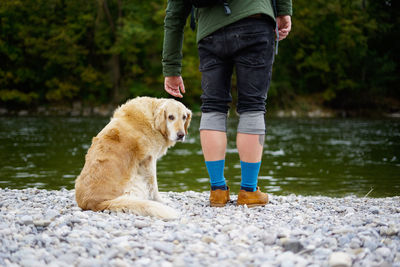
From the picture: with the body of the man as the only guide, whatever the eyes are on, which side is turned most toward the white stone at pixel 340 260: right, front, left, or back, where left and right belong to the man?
back

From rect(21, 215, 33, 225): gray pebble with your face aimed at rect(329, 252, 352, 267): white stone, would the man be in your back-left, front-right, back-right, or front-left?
front-left

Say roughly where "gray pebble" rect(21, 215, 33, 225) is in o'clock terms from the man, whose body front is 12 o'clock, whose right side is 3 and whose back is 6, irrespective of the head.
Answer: The gray pebble is roughly at 8 o'clock from the man.

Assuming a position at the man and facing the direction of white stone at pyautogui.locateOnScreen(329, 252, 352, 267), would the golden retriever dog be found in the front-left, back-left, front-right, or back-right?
back-right

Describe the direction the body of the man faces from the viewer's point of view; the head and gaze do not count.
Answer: away from the camera

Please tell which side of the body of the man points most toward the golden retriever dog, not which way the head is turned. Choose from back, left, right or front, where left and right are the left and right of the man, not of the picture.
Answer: left
